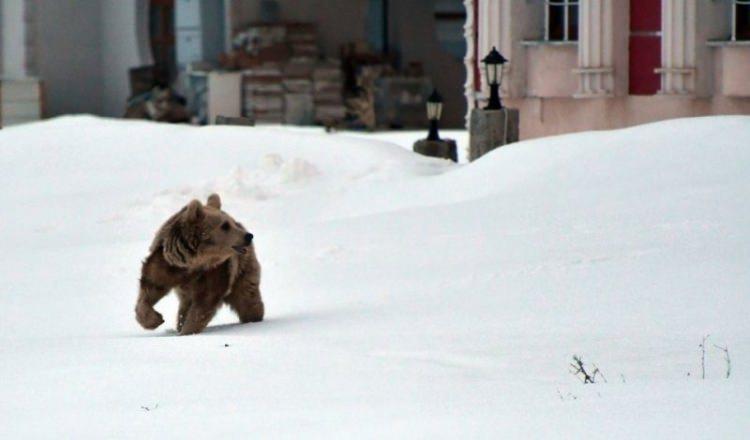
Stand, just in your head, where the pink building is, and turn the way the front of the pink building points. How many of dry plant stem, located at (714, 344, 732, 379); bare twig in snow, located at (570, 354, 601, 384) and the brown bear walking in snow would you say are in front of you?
3

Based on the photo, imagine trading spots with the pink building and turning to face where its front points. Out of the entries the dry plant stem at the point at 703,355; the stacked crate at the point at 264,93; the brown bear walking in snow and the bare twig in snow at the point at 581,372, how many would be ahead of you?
3

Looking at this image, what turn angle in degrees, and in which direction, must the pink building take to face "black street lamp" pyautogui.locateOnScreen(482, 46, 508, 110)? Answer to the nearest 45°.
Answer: approximately 45° to its right

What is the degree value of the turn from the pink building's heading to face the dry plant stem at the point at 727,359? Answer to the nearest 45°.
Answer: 0° — it already faces it

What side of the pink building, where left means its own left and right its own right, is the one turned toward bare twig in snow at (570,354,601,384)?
front

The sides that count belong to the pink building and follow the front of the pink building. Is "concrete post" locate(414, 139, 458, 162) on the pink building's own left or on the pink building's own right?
on the pink building's own right

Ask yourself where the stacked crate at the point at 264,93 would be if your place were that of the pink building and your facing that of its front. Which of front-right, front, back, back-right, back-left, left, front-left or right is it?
back-right

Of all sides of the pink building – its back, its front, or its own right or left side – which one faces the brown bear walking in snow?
front

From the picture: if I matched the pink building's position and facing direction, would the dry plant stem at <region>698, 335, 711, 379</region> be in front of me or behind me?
in front
